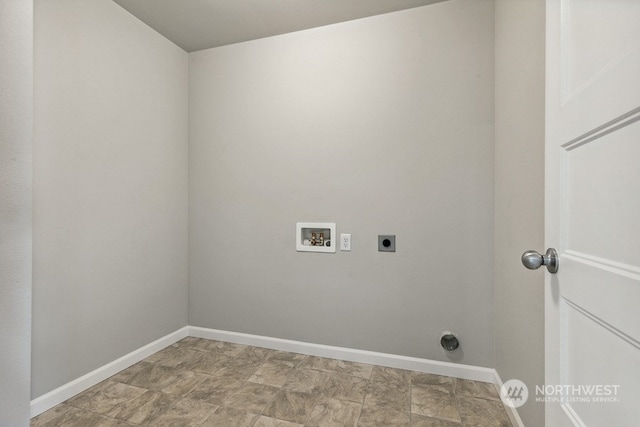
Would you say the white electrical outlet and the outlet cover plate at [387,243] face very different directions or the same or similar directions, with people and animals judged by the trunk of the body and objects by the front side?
same or similar directions

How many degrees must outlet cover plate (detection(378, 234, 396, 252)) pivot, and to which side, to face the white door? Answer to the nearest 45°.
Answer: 0° — it already faces it

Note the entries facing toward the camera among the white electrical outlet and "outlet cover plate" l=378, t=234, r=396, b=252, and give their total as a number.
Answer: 2

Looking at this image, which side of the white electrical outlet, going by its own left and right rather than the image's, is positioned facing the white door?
front

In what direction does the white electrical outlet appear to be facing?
toward the camera
